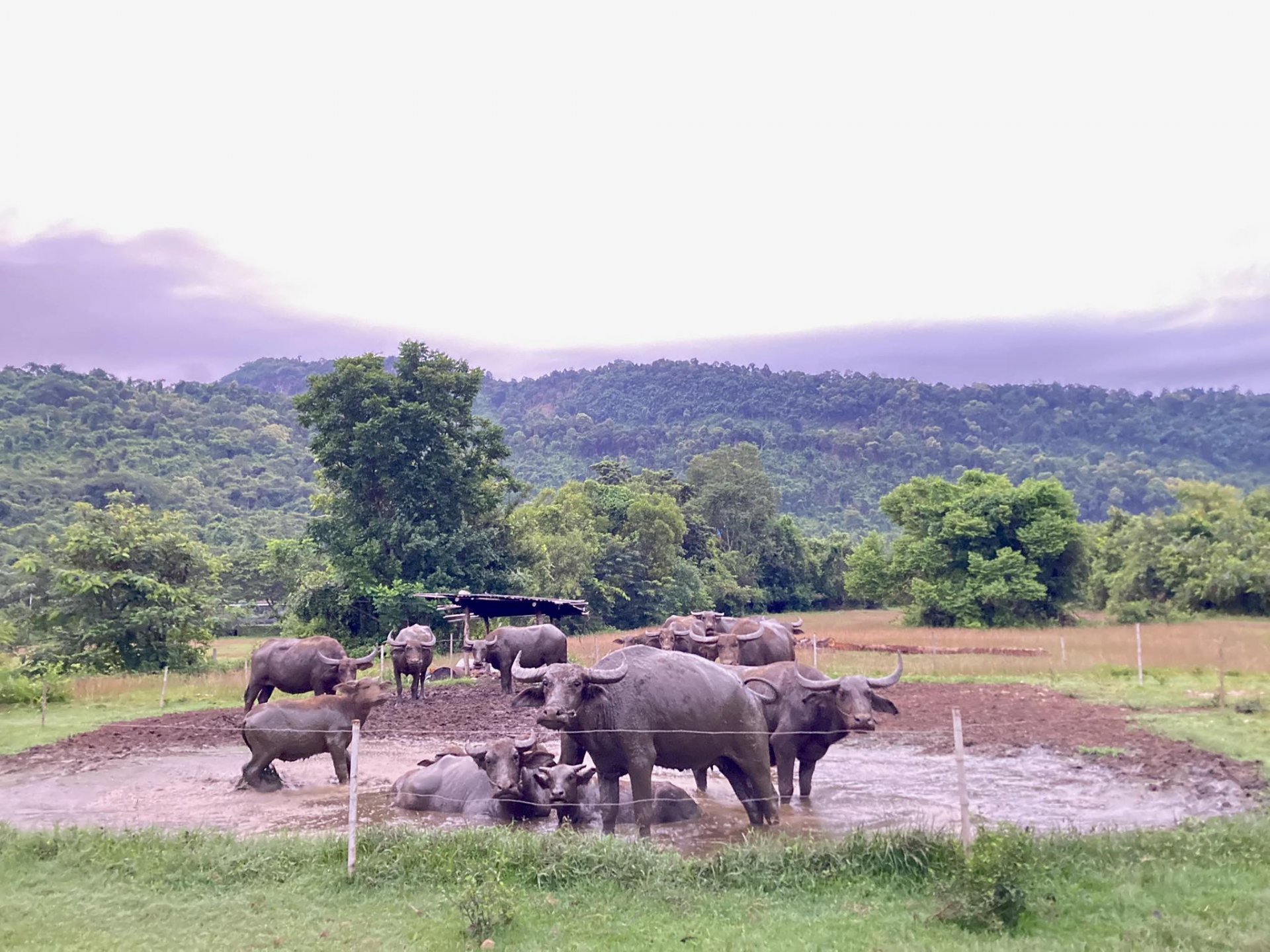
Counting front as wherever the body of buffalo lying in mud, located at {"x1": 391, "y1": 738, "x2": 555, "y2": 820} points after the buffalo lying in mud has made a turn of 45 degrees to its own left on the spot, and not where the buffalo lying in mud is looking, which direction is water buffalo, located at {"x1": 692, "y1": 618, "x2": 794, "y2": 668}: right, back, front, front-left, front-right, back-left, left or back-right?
front-left

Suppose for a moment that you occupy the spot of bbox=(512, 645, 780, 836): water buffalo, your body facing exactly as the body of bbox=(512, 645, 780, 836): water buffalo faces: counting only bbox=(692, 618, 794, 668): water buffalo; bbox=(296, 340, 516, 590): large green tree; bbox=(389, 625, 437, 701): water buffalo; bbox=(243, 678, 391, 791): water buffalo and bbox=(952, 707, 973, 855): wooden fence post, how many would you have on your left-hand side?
1

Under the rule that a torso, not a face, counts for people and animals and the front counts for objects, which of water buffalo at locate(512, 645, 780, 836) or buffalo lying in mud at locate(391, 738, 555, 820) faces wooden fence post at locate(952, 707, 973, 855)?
the buffalo lying in mud

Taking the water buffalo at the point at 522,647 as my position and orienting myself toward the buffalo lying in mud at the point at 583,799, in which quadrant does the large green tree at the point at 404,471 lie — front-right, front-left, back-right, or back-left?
back-right

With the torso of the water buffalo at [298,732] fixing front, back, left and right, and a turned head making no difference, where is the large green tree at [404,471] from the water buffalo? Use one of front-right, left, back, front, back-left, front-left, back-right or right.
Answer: left

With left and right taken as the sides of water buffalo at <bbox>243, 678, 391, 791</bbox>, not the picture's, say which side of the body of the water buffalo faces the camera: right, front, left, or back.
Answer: right

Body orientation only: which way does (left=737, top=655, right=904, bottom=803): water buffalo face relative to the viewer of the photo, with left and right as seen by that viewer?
facing the viewer and to the right of the viewer

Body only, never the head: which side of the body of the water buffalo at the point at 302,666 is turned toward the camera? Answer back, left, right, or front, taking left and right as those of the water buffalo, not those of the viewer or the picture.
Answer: right

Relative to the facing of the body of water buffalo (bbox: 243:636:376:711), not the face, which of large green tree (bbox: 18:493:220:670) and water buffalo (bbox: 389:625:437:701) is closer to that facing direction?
the water buffalo

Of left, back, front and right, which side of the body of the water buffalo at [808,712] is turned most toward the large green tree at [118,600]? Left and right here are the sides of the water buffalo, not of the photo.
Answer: back

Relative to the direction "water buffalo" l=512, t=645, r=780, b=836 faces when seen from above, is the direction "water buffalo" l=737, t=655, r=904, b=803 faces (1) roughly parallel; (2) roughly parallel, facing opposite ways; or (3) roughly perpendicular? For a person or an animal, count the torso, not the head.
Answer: roughly perpendicular

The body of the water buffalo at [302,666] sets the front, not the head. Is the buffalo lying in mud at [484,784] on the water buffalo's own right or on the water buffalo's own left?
on the water buffalo's own right

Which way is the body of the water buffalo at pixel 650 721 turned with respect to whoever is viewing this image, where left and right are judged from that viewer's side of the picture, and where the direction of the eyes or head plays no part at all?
facing the viewer and to the left of the viewer

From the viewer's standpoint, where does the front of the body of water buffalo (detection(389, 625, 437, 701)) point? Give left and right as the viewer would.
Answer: facing the viewer

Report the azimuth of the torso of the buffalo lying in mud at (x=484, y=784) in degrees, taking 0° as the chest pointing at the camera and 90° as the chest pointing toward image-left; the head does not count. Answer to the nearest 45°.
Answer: approximately 315°
